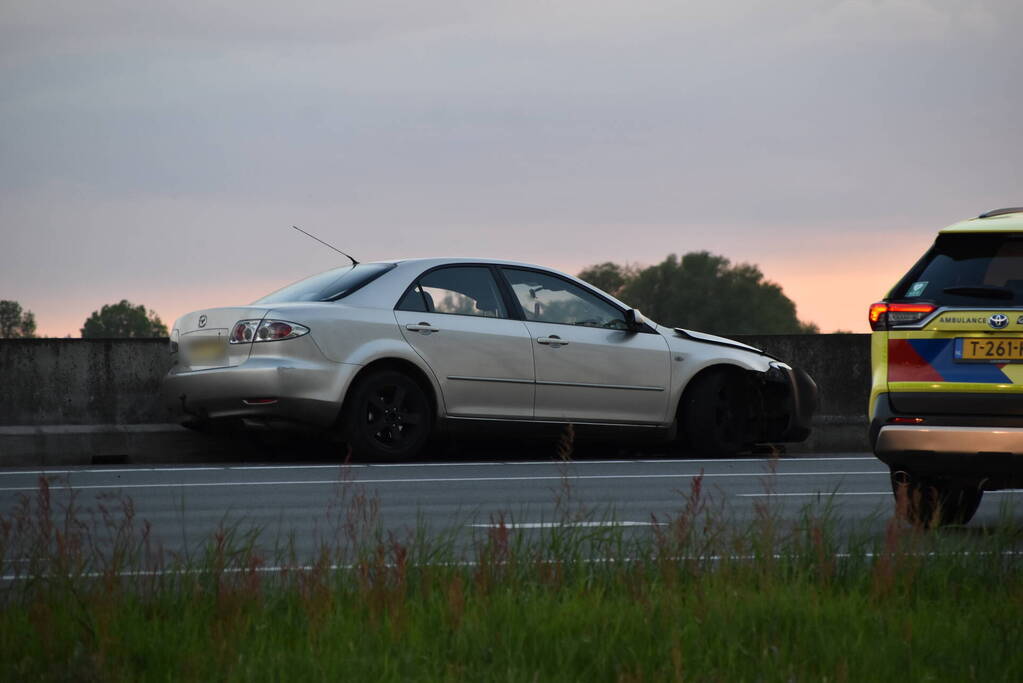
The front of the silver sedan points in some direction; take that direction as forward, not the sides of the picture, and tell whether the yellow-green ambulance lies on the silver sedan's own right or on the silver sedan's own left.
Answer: on the silver sedan's own right

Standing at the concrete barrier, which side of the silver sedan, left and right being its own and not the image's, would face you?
left

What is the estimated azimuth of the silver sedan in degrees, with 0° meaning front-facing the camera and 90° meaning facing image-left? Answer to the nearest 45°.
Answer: approximately 225°
